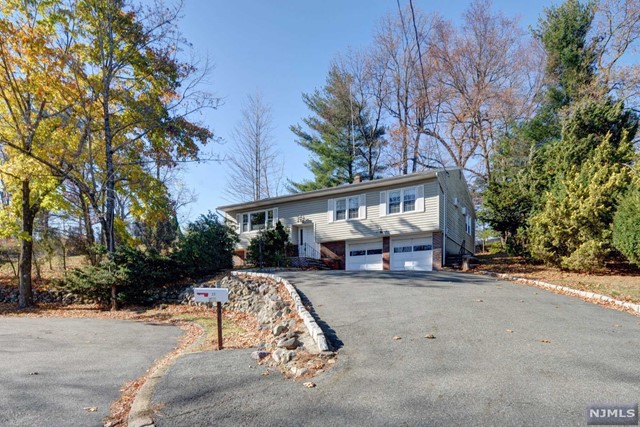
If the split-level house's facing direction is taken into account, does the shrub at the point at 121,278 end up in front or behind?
in front

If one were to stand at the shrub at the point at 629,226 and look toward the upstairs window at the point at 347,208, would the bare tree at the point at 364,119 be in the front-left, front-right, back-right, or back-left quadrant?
front-right

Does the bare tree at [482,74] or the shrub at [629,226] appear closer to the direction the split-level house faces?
the shrub

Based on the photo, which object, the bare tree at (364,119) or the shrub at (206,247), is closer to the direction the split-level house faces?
the shrub

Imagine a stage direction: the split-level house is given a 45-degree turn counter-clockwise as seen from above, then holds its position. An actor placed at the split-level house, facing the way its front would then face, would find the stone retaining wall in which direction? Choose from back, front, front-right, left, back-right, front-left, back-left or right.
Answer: front

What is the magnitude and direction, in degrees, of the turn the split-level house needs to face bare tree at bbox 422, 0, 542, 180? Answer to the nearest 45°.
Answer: approximately 180°

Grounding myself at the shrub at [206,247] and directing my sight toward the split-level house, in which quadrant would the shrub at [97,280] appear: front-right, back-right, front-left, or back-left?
back-right

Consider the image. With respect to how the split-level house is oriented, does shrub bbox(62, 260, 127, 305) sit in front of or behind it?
in front

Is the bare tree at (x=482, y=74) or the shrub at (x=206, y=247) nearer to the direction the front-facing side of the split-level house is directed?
the shrub

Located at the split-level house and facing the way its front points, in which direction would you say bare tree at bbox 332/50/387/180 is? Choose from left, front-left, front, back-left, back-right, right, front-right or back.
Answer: back-right

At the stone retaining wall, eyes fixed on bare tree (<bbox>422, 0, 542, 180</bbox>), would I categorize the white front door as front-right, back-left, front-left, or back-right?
front-left

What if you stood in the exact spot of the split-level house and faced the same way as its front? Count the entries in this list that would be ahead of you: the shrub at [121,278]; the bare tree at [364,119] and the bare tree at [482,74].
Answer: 1

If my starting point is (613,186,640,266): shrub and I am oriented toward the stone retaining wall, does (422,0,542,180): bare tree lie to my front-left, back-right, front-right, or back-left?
back-right

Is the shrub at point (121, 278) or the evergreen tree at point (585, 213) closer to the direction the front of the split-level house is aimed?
the shrub

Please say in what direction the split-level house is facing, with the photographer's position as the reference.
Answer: facing the viewer and to the left of the viewer

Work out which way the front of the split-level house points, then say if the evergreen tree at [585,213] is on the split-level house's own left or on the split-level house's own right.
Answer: on the split-level house's own left
